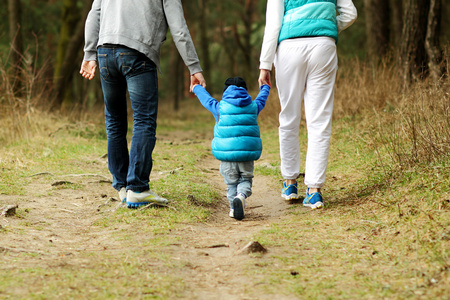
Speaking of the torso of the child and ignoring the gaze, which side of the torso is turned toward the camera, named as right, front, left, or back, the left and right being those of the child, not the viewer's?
back

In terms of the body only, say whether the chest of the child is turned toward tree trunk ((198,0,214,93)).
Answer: yes

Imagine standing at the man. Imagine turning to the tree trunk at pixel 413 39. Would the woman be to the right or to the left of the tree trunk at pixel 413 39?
right

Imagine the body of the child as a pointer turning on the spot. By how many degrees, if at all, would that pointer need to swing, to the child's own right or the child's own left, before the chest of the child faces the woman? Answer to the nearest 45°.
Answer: approximately 45° to the child's own right

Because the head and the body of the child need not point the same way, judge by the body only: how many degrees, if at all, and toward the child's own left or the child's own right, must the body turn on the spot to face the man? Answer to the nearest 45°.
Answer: approximately 90° to the child's own left

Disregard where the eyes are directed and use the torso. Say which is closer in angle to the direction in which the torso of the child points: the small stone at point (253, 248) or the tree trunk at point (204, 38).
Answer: the tree trunk

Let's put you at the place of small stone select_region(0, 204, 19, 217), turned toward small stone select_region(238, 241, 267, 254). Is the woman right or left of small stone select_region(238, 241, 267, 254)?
left

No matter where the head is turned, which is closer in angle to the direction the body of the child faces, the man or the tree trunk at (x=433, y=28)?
the tree trunk

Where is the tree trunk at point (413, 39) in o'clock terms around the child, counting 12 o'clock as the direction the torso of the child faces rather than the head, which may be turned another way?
The tree trunk is roughly at 1 o'clock from the child.

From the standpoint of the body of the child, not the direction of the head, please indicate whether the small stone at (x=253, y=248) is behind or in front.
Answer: behind
